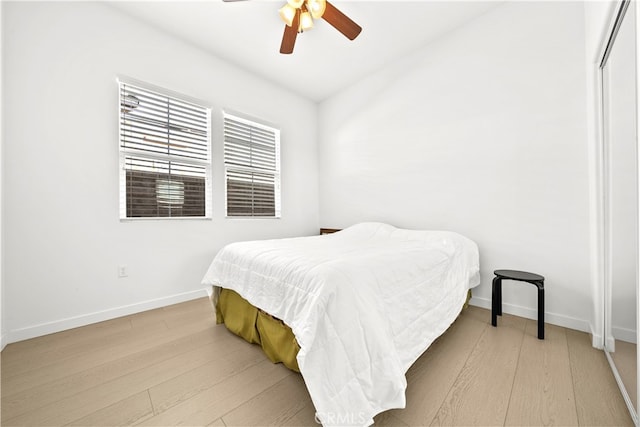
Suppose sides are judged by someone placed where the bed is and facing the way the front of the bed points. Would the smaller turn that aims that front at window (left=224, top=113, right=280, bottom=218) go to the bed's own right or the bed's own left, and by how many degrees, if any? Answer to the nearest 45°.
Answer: approximately 90° to the bed's own right

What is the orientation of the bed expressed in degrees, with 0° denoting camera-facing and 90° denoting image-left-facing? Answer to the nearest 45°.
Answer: approximately 45°

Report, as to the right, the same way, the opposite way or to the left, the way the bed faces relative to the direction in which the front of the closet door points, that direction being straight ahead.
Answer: to the left

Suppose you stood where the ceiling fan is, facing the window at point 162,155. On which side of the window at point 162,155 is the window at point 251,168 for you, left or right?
right

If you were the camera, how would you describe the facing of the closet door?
facing to the left of the viewer

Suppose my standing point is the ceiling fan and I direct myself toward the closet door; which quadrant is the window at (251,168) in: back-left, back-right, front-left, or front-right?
back-left
